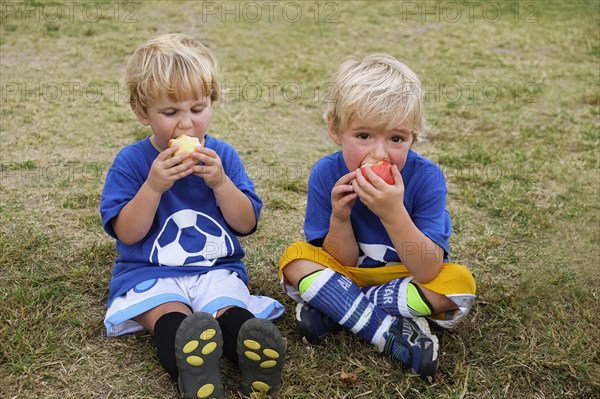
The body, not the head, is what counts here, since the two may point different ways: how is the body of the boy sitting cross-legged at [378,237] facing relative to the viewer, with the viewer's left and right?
facing the viewer

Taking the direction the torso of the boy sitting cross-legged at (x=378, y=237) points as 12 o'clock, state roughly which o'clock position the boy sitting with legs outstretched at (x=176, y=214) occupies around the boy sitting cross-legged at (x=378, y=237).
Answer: the boy sitting with legs outstretched at (x=176, y=214) is roughly at 3 o'clock from the boy sitting cross-legged at (x=378, y=237).
